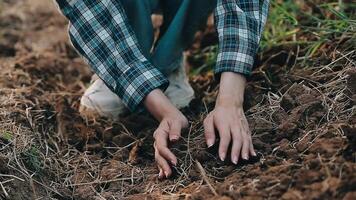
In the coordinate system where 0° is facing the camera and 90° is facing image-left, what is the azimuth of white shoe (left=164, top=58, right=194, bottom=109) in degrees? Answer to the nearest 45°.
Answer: approximately 0°

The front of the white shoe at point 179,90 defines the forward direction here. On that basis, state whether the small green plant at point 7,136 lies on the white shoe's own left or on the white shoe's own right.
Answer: on the white shoe's own right
